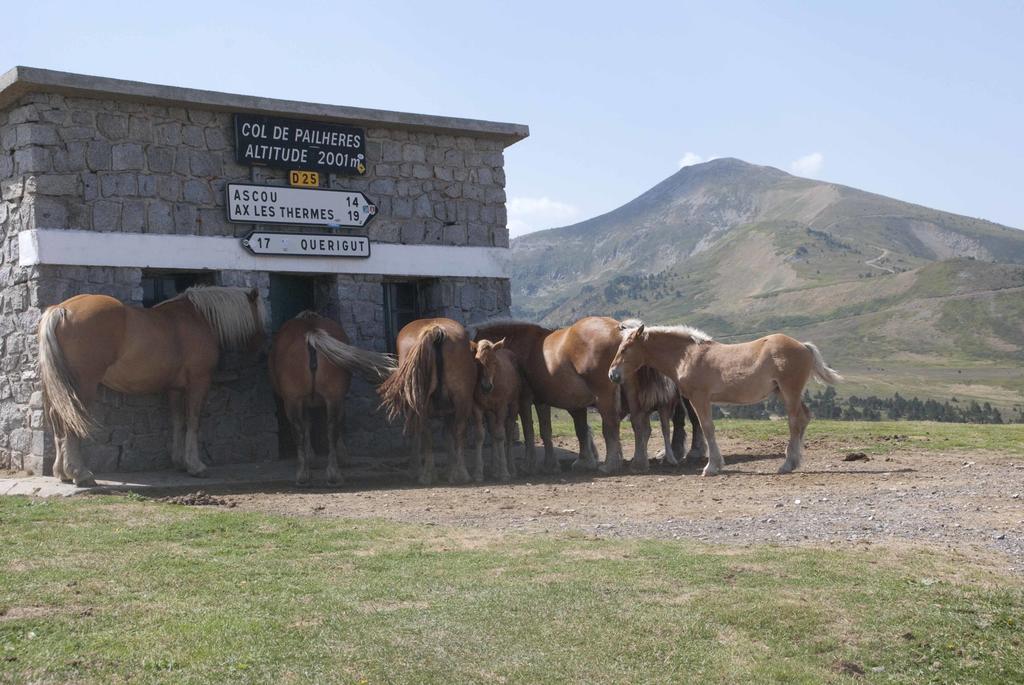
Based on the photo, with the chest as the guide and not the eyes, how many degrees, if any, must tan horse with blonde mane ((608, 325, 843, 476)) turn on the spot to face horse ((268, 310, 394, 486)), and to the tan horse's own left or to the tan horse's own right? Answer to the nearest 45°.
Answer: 0° — it already faces it

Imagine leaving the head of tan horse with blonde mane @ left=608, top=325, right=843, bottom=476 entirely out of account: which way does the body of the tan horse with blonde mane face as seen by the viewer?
to the viewer's left

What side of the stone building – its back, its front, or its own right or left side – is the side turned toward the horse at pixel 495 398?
front

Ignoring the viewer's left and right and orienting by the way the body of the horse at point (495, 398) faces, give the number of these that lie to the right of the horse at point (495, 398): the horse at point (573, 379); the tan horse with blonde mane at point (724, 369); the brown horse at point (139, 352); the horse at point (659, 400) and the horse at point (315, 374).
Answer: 2

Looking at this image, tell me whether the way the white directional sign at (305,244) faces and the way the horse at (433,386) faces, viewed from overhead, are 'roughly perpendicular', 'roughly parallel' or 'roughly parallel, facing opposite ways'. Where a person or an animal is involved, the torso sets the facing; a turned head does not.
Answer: roughly parallel, facing opposite ways

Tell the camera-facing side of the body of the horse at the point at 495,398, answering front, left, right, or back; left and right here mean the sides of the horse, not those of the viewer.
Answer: front

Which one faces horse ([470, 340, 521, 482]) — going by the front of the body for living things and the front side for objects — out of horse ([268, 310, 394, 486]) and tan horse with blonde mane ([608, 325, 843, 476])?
the tan horse with blonde mane

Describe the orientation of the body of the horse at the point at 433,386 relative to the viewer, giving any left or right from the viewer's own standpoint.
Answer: facing away from the viewer

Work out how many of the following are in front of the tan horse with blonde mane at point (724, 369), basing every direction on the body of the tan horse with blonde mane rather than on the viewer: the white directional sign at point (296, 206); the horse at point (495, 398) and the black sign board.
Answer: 3

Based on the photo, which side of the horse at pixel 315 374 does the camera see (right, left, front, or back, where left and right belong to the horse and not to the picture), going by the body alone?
back

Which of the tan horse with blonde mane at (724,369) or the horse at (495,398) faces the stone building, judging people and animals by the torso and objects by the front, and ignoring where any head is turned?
the tan horse with blonde mane

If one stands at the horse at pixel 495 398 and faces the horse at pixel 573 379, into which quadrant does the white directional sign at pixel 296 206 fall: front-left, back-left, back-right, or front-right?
back-left

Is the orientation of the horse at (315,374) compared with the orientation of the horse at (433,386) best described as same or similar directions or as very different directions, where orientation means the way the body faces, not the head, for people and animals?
same or similar directions

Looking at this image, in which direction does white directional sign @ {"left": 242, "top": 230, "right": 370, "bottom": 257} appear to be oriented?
toward the camera
